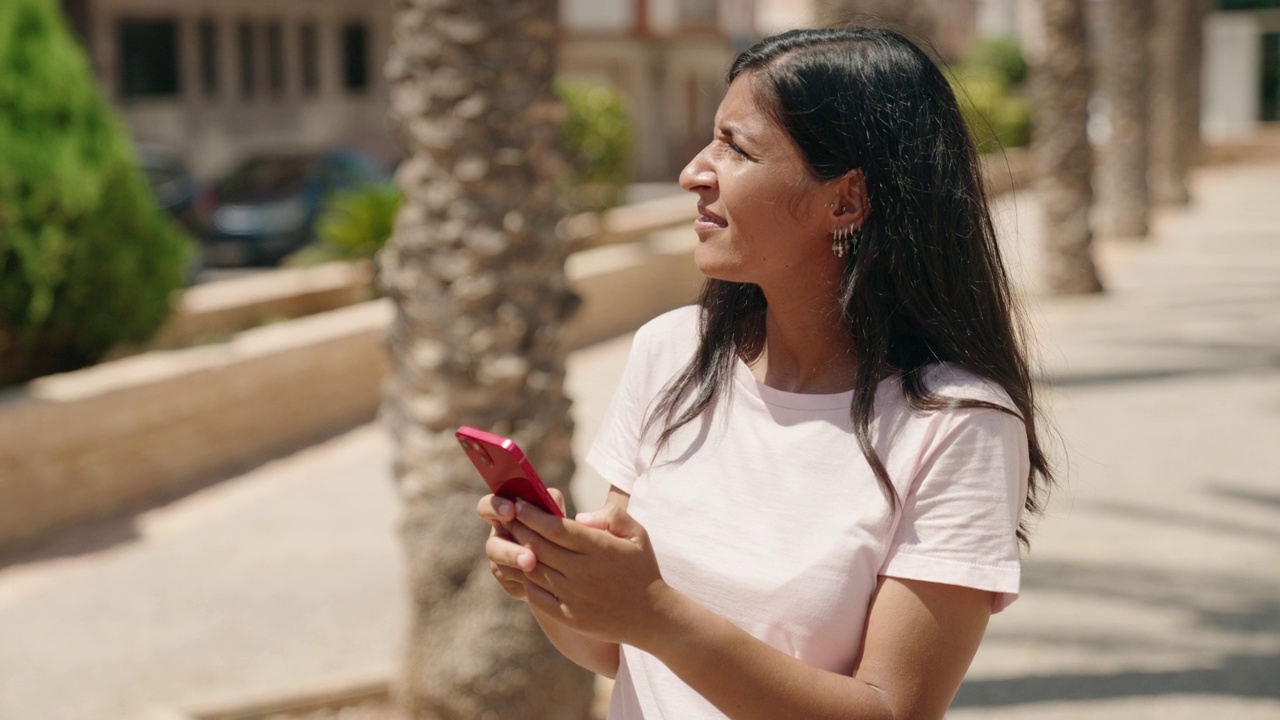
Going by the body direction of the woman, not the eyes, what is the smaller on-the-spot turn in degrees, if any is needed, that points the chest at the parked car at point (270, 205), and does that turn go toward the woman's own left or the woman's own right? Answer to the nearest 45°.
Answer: approximately 135° to the woman's own right

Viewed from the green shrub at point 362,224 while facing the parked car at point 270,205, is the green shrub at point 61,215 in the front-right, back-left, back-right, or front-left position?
back-left

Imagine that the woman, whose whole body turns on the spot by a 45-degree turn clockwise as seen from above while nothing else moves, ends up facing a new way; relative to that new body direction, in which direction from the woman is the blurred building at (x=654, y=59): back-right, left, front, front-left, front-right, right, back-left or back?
right

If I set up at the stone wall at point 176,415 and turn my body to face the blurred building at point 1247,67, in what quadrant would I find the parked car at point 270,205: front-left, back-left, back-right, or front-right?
front-left

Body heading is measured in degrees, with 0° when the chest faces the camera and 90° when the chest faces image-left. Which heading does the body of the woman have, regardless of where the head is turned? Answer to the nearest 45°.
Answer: approximately 45°

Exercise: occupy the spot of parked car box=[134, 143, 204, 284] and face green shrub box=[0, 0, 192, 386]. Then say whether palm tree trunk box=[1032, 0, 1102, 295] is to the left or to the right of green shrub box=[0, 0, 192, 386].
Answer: left

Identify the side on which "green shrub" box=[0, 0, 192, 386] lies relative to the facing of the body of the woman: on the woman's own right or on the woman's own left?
on the woman's own right

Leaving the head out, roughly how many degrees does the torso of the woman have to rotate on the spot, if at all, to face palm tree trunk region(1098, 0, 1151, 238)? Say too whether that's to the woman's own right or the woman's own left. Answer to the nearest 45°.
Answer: approximately 135° to the woman's own right

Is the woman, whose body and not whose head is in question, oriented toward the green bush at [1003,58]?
no

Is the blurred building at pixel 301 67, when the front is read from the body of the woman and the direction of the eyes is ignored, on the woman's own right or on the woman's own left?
on the woman's own right

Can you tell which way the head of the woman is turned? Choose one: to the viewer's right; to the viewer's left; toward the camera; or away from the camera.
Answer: to the viewer's left

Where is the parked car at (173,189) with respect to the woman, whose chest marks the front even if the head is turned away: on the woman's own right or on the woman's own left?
on the woman's own right

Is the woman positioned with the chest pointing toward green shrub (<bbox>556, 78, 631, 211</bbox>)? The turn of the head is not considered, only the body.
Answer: no

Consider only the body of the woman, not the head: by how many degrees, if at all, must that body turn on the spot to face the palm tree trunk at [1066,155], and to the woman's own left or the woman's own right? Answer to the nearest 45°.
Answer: approximately 135° to the woman's own right

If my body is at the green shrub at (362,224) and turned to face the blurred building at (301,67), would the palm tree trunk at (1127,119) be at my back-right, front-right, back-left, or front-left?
front-right
